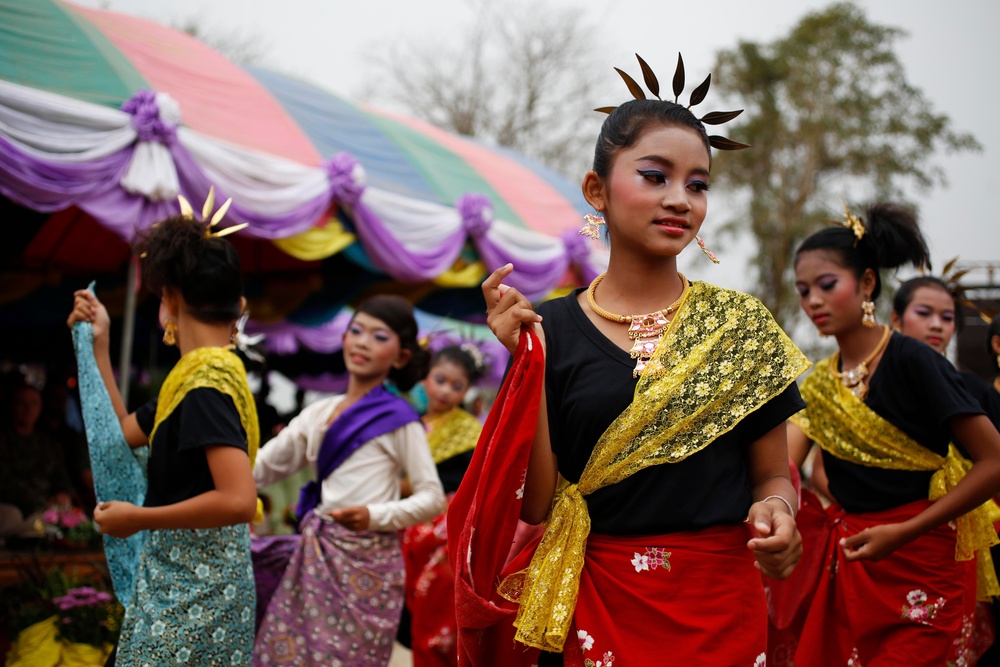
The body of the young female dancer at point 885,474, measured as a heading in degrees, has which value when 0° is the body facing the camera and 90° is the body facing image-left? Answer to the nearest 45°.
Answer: approximately 45°

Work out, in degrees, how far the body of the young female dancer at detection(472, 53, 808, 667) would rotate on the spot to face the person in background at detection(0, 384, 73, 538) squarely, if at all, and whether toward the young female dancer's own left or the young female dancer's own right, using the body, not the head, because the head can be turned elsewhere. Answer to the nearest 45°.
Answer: approximately 135° to the young female dancer's own right

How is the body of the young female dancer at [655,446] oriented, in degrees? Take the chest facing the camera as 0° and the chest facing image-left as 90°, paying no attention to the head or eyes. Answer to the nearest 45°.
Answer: approximately 0°

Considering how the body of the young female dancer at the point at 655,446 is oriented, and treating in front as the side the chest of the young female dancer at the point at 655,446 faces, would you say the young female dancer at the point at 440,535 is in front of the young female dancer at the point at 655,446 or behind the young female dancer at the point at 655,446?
behind

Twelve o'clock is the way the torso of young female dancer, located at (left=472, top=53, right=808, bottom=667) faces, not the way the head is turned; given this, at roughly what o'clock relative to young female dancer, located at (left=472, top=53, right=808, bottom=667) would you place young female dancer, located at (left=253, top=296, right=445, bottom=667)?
young female dancer, located at (left=253, top=296, right=445, bottom=667) is roughly at 5 o'clock from young female dancer, located at (left=472, top=53, right=808, bottom=667).

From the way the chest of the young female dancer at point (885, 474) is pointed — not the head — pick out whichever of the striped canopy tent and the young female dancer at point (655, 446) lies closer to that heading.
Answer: the young female dancer
